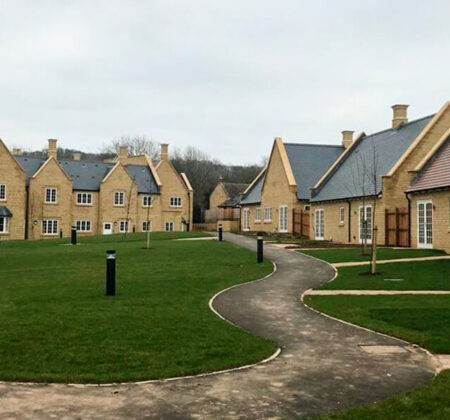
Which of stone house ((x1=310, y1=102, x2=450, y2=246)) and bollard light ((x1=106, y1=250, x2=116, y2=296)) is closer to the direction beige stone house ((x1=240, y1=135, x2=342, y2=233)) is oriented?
the bollard light

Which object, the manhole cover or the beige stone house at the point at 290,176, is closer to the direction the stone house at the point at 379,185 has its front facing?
the manhole cover

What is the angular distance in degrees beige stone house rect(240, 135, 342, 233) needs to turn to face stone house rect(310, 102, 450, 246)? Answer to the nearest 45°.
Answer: approximately 90° to its left

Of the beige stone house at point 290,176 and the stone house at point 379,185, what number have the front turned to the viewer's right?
0

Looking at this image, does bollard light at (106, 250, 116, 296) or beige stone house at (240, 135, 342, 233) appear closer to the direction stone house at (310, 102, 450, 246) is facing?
the bollard light

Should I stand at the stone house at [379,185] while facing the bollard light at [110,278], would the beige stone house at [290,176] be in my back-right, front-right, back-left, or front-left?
back-right

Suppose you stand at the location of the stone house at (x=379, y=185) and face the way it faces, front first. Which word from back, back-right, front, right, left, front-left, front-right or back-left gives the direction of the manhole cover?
front-left

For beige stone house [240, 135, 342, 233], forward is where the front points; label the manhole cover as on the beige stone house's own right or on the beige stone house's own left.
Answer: on the beige stone house's own left

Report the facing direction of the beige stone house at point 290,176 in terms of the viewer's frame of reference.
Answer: facing the viewer and to the left of the viewer

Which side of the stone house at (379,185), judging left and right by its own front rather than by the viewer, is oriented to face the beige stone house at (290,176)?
right
